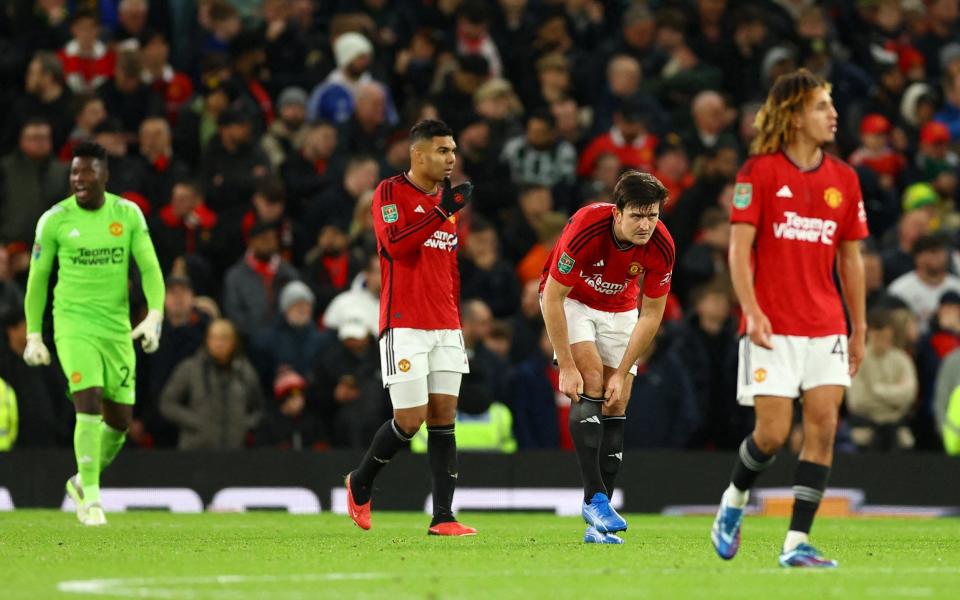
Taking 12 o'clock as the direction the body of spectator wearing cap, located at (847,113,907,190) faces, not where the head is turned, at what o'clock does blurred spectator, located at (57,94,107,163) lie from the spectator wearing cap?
The blurred spectator is roughly at 2 o'clock from the spectator wearing cap.

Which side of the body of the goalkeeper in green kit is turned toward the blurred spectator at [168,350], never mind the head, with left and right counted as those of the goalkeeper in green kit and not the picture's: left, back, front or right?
back

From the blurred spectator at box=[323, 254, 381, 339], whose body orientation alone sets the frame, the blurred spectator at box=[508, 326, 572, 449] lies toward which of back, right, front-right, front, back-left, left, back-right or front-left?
left

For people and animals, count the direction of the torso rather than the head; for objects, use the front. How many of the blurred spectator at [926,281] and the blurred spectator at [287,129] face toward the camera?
2

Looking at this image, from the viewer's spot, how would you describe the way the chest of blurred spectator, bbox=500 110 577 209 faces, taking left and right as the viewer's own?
facing the viewer

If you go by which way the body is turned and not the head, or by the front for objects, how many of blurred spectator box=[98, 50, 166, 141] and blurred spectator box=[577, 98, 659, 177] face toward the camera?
2

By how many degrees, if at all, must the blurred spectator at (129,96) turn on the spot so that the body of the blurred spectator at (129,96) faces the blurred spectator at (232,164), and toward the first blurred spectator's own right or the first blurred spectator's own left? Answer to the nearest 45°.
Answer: approximately 45° to the first blurred spectator's own left

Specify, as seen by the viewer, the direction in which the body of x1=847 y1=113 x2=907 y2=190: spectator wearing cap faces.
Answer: toward the camera

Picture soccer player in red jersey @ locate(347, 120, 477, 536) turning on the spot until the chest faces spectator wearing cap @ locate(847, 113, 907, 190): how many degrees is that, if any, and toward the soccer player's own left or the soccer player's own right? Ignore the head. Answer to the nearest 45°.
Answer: approximately 90° to the soccer player's own left

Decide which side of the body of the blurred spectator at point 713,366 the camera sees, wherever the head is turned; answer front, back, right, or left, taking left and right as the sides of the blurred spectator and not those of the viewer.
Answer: front

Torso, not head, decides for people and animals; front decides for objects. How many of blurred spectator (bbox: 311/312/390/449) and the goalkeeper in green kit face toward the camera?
2
